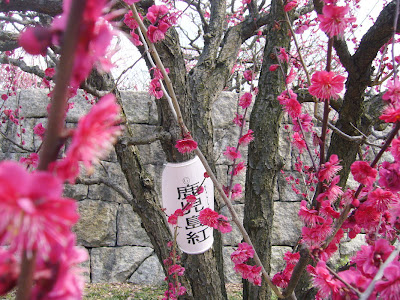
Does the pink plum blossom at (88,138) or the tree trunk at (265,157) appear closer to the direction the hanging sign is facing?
the pink plum blossom

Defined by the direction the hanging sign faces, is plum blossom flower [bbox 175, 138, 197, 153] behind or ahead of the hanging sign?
ahead

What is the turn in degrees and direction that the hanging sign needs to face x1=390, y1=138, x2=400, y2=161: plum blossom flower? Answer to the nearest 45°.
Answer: approximately 45° to its left

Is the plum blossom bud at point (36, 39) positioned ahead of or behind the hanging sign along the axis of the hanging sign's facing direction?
ahead

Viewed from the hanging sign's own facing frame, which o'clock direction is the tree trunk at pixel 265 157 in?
The tree trunk is roughly at 8 o'clock from the hanging sign.

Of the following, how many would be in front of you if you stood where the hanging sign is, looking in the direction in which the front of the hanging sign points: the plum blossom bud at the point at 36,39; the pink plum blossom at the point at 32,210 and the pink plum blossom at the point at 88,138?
3

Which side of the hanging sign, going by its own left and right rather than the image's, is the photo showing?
front

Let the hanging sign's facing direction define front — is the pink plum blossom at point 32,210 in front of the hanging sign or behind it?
in front
